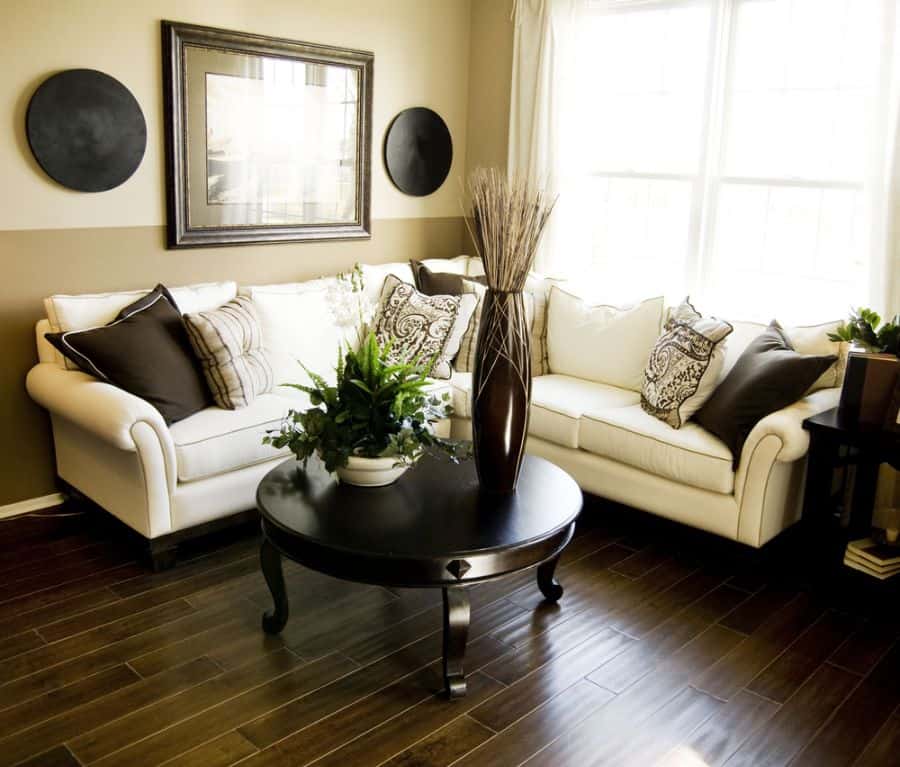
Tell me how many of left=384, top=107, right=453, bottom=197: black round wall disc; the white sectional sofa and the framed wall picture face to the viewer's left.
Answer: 0

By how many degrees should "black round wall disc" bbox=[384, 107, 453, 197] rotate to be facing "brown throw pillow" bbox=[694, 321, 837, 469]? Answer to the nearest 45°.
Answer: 0° — it already faces it

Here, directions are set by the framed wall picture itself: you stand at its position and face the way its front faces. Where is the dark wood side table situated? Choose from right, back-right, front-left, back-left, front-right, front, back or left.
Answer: front

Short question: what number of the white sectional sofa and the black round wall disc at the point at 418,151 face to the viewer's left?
0

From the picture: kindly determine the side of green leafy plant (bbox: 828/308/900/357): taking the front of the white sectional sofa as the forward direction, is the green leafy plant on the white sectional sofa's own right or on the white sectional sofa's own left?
on the white sectional sofa's own left

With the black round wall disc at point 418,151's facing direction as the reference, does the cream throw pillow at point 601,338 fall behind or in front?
in front

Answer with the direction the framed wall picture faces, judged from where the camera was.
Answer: facing the viewer and to the right of the viewer

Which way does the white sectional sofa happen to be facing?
toward the camera

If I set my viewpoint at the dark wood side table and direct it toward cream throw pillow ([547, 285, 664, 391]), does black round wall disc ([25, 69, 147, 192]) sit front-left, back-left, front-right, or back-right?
front-left

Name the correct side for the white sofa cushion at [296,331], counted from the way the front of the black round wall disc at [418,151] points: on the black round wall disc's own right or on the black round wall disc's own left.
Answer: on the black round wall disc's own right

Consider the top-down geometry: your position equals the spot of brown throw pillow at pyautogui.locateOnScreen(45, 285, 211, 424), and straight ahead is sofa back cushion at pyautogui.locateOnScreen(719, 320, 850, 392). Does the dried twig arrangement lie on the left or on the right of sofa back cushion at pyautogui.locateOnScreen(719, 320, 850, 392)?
right

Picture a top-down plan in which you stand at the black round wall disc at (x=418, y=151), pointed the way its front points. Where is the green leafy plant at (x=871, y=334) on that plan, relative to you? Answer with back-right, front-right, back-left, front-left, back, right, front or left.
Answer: front

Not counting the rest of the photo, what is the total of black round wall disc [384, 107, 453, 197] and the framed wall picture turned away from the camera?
0

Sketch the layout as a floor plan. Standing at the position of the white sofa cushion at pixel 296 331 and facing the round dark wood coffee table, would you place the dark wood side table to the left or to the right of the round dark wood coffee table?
left
